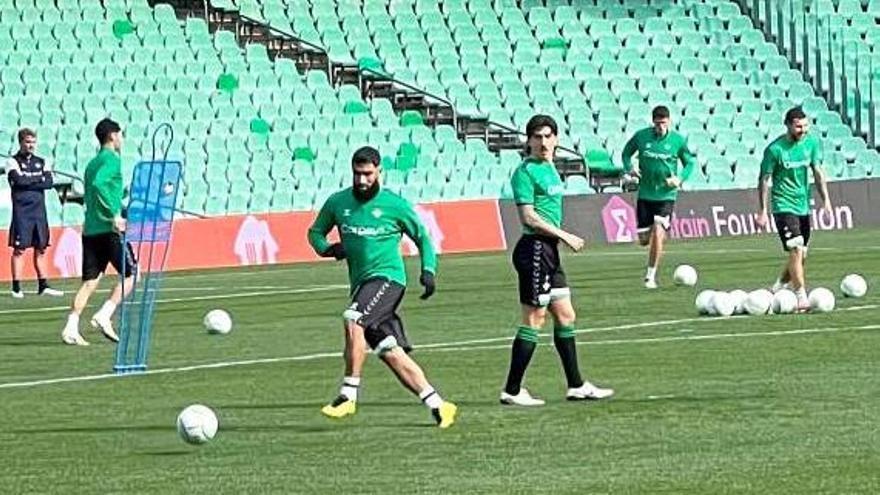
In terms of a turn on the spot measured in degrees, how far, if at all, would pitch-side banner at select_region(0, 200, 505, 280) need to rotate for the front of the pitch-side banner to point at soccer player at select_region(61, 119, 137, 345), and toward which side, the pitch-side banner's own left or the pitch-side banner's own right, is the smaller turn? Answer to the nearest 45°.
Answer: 0° — it already faces them

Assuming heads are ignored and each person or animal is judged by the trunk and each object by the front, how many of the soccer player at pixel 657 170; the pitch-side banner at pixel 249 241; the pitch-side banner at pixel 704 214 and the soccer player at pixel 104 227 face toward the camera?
3

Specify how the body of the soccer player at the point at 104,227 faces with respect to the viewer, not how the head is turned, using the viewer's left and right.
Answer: facing to the right of the viewer

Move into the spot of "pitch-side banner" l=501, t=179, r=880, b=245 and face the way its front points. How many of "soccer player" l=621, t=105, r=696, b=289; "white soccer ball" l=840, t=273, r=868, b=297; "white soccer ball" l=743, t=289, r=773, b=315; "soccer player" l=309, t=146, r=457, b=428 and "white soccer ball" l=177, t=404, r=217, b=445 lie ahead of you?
5

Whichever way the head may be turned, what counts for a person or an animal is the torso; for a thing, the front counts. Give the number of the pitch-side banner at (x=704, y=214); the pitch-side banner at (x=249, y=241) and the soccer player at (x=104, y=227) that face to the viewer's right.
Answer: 1

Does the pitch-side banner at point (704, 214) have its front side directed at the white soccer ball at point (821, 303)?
yes

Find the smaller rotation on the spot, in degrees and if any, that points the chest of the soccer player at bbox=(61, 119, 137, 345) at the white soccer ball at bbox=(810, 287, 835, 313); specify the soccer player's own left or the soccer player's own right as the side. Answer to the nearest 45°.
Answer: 0° — they already face it

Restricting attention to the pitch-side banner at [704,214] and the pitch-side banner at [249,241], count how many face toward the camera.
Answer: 2
